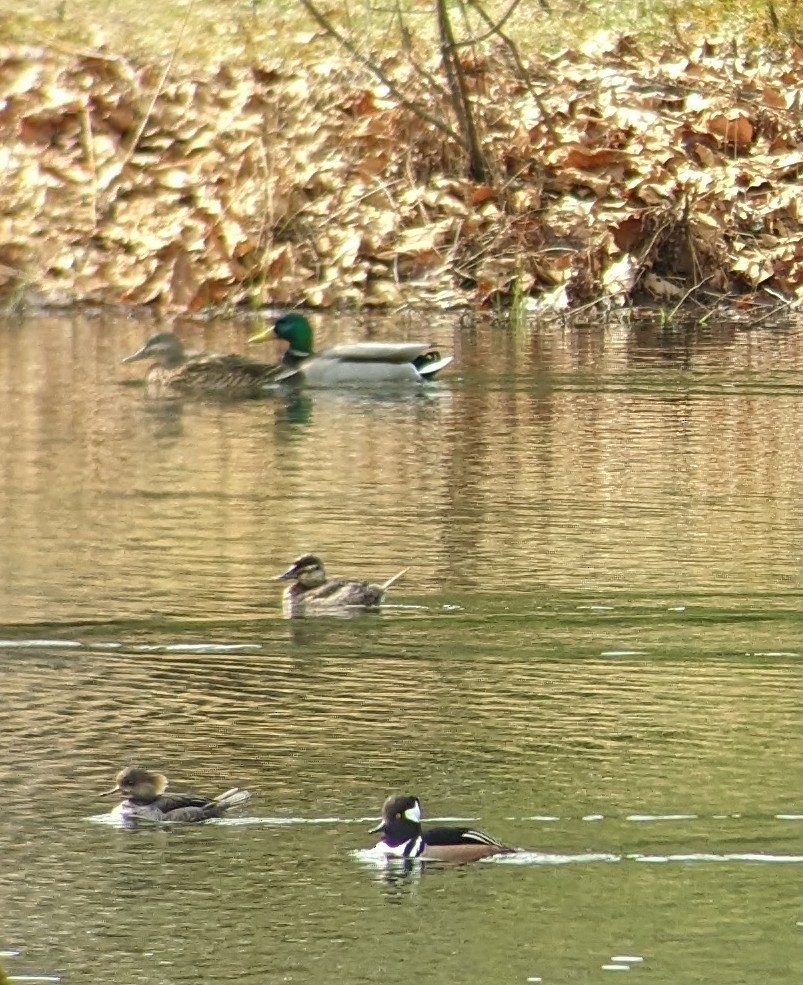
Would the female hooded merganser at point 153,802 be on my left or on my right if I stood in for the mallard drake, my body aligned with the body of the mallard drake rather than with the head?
on my left

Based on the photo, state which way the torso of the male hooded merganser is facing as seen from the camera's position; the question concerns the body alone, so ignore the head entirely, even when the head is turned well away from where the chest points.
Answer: to the viewer's left

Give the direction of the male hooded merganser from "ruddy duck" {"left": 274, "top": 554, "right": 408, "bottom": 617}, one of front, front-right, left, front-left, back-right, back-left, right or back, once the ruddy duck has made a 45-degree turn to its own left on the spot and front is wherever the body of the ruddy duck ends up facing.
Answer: front-left

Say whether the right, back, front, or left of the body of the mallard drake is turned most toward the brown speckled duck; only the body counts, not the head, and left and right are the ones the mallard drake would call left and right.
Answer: front

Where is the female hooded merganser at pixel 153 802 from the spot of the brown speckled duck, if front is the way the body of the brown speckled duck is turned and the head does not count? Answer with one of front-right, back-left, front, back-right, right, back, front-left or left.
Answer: left

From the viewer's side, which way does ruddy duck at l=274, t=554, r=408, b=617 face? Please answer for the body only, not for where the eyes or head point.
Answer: to the viewer's left

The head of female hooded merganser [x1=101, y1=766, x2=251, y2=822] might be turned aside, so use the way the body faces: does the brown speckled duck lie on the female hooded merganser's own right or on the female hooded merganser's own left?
on the female hooded merganser's own right

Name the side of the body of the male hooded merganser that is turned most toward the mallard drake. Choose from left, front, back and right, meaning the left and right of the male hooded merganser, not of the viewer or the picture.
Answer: right

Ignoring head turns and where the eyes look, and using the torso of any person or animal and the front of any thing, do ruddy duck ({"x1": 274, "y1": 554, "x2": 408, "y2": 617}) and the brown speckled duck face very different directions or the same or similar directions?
same or similar directions

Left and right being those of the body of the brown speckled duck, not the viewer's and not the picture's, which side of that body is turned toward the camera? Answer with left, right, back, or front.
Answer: left

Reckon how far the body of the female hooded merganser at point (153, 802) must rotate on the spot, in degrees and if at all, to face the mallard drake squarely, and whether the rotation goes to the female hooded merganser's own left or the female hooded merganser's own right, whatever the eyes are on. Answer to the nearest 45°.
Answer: approximately 90° to the female hooded merganser's own right

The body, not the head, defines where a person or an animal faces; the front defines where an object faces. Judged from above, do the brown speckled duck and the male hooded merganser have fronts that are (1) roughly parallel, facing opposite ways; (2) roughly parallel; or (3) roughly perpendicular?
roughly parallel

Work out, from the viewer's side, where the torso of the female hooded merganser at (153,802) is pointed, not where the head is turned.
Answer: to the viewer's left

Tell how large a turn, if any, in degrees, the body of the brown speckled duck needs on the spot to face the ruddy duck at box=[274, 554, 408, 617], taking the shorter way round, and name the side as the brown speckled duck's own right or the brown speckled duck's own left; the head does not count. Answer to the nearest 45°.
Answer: approximately 90° to the brown speckled duck's own left

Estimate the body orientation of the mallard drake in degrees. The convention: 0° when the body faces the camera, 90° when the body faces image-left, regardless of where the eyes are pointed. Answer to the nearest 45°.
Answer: approximately 90°

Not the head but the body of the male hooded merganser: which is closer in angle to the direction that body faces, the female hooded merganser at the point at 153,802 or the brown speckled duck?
the female hooded merganser
